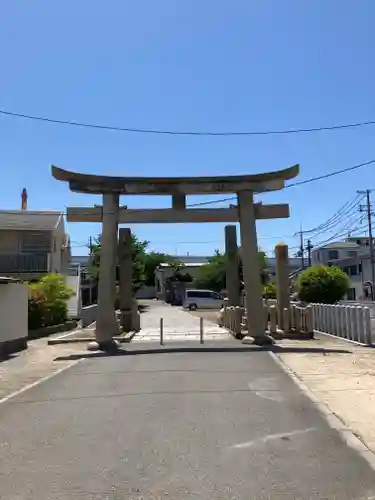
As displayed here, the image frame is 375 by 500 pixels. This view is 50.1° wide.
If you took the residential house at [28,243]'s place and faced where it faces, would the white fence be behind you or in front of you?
in front

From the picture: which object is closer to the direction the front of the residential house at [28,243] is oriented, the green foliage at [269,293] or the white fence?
the white fence

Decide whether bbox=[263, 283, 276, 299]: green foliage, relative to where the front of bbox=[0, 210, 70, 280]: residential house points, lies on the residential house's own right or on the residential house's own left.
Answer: on the residential house's own left

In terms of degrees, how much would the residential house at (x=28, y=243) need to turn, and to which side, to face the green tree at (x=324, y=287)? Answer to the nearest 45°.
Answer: approximately 45° to its left

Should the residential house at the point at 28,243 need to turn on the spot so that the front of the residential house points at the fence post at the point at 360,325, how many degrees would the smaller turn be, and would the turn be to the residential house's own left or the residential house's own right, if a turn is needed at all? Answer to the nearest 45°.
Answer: approximately 45° to the residential house's own left

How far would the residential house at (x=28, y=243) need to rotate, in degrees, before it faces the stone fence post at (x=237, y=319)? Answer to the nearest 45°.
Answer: approximately 45° to its left

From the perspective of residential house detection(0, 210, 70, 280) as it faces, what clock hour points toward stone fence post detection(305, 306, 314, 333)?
The stone fence post is roughly at 11 o'clock from the residential house.

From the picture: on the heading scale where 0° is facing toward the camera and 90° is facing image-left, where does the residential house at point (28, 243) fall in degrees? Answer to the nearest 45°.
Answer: approximately 0°

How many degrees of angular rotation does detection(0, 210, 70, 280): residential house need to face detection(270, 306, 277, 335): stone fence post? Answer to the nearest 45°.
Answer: approximately 45° to its left
